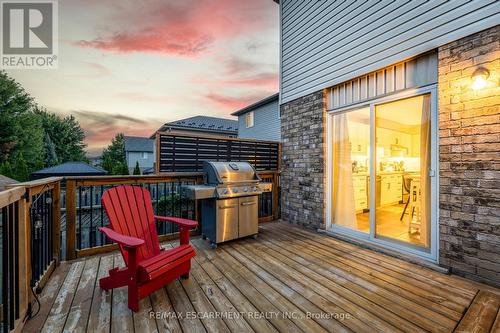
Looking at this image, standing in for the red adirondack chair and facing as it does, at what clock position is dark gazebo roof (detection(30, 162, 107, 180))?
The dark gazebo roof is roughly at 7 o'clock from the red adirondack chair.

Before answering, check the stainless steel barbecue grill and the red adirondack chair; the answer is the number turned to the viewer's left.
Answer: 0

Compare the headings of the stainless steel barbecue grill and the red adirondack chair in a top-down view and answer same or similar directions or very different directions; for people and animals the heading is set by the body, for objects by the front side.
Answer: same or similar directions

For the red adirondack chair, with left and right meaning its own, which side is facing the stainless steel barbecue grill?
left

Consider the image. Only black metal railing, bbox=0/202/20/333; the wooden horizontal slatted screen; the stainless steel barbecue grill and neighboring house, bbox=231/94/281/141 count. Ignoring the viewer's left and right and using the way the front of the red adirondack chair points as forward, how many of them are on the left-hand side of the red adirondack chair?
3

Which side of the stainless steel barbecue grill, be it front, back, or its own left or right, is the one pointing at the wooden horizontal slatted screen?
back

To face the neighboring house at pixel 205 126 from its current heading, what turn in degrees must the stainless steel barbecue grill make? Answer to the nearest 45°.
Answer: approximately 135° to its left

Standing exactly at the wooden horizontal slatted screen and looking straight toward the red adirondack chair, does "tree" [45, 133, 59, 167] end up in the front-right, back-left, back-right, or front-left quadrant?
back-right

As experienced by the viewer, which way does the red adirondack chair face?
facing the viewer and to the right of the viewer

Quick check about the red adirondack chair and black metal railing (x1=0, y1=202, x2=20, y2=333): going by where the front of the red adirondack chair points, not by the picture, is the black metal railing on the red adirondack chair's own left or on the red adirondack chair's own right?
on the red adirondack chair's own right
